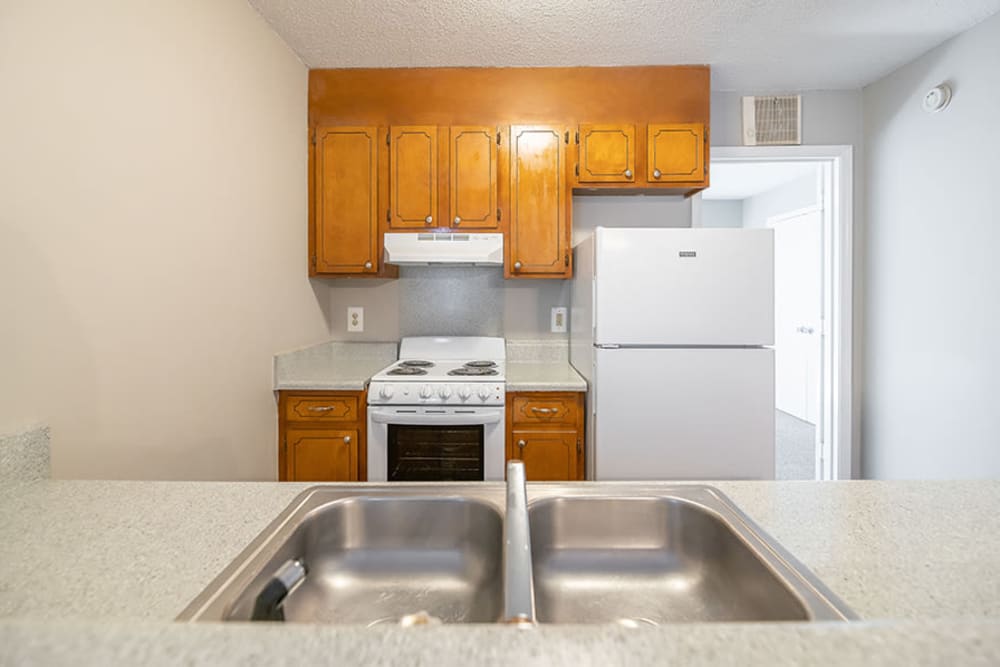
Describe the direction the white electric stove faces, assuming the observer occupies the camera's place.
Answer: facing the viewer

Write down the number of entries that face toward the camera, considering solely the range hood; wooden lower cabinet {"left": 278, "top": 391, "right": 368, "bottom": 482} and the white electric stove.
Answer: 3

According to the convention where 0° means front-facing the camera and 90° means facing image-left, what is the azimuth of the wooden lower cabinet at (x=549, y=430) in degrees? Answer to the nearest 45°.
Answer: approximately 0°

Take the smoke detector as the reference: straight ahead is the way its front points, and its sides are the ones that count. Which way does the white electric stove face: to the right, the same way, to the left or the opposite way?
to the left

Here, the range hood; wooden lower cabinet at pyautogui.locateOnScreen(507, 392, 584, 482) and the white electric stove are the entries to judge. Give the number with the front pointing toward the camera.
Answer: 3

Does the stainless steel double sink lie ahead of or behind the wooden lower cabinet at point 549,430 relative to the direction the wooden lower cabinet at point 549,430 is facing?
ahead

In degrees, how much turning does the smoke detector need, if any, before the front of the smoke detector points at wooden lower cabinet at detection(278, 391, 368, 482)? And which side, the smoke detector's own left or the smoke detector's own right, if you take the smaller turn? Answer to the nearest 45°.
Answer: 0° — it already faces it

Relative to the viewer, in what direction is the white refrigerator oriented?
toward the camera

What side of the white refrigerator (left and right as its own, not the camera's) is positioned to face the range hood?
right

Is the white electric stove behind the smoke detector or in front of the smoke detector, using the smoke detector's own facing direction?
in front
